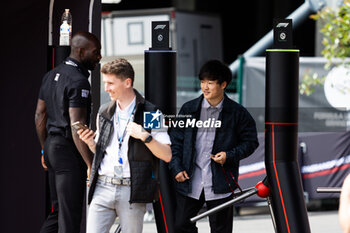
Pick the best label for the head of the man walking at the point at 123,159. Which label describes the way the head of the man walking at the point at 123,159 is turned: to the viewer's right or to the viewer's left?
to the viewer's left

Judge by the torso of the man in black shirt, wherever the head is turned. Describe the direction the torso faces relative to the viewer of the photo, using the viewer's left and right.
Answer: facing away from the viewer and to the right of the viewer

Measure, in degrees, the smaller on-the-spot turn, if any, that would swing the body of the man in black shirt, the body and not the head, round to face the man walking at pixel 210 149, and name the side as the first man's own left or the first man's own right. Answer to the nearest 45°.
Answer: approximately 45° to the first man's own right

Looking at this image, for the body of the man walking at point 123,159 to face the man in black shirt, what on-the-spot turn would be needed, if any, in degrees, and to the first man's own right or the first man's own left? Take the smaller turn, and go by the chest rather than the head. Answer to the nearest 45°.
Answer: approximately 90° to the first man's own right

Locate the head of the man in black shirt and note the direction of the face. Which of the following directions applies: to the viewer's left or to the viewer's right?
to the viewer's right

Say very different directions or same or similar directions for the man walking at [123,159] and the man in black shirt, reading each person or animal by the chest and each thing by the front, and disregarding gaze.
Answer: very different directions

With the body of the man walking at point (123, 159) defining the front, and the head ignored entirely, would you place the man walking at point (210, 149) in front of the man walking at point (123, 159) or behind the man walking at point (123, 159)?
behind

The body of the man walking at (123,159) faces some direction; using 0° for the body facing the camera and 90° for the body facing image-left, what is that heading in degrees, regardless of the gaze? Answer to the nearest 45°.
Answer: approximately 45°
